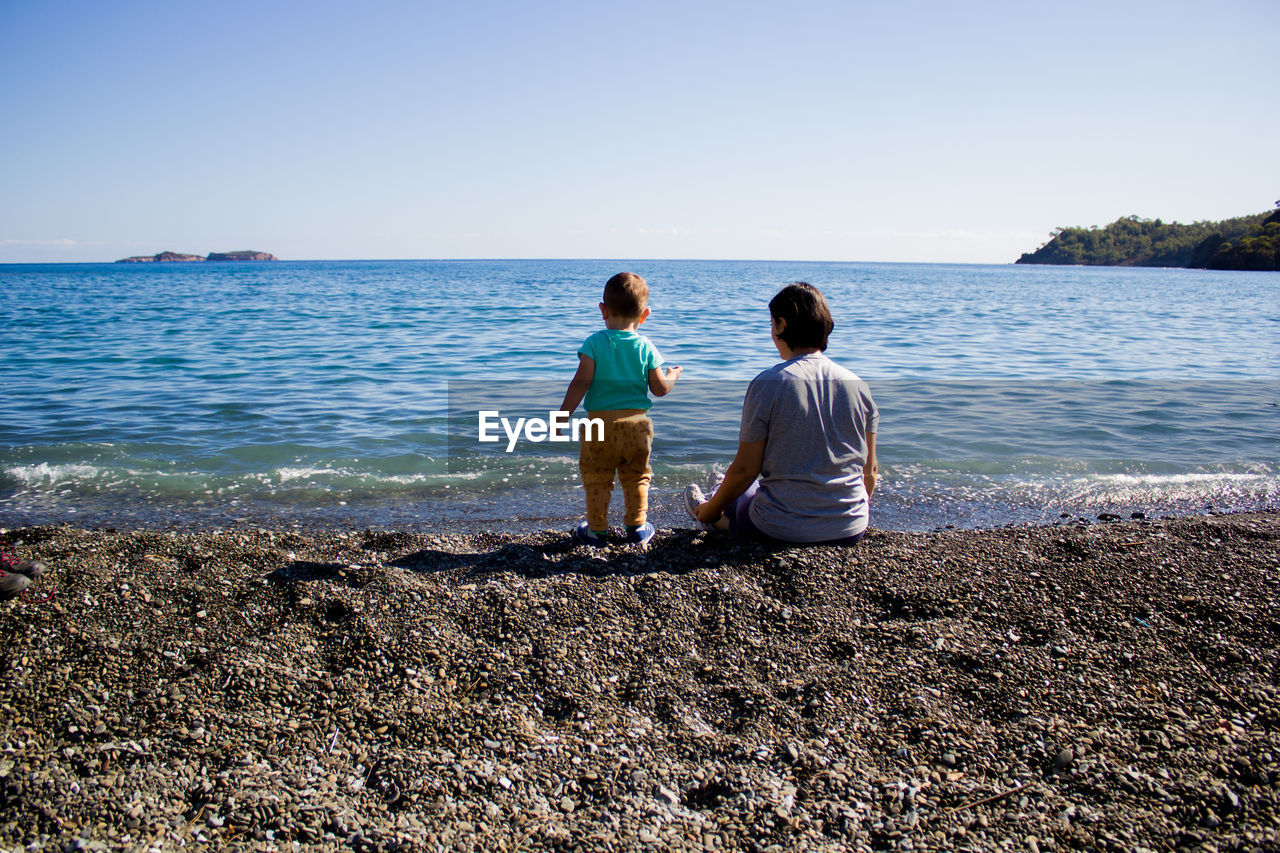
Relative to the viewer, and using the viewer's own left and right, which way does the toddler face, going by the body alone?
facing away from the viewer

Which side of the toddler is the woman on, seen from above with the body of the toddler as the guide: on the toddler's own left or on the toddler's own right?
on the toddler's own right

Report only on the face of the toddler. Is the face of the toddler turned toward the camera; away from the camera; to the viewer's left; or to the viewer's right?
away from the camera
